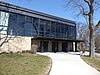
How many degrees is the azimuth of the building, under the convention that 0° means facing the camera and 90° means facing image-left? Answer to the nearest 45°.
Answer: approximately 315°

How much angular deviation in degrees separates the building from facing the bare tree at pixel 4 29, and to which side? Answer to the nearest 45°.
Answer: approximately 90° to its right
